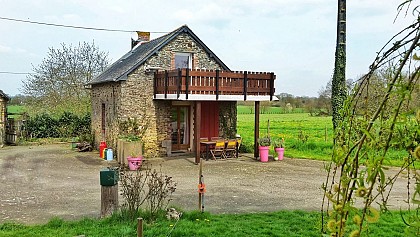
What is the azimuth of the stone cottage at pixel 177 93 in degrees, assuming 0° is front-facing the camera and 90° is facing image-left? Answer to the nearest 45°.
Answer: approximately 315°

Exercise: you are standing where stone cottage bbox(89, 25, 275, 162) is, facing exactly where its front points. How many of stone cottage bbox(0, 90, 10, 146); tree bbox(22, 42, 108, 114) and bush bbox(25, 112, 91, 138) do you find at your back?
3

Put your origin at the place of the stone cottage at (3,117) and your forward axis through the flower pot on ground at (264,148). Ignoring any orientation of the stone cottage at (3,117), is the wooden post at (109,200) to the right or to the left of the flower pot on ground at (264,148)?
right

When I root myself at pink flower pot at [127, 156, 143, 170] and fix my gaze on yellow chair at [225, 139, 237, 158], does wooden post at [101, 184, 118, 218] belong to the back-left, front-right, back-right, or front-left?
back-right

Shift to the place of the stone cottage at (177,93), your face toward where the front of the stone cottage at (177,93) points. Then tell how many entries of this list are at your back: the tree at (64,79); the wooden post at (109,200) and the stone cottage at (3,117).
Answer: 2

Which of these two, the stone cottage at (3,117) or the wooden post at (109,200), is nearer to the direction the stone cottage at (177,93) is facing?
the wooden post

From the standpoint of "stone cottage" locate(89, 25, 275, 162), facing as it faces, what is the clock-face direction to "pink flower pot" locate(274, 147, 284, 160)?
The pink flower pot is roughly at 11 o'clock from the stone cottage.

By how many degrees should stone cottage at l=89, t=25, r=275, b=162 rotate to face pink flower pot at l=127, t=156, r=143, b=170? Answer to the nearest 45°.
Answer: approximately 90° to its right

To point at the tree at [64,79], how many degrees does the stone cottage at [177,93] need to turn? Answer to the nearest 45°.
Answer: approximately 180°

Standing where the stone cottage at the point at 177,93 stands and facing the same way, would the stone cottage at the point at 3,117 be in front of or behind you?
behind

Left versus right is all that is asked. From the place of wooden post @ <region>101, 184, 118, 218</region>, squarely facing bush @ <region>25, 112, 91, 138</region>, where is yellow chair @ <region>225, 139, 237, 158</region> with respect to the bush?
right

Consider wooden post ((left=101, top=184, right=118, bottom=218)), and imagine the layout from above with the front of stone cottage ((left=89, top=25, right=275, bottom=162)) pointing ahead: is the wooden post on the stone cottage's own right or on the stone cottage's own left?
on the stone cottage's own right

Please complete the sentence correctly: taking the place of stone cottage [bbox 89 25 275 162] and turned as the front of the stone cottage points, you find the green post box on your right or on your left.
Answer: on your right
